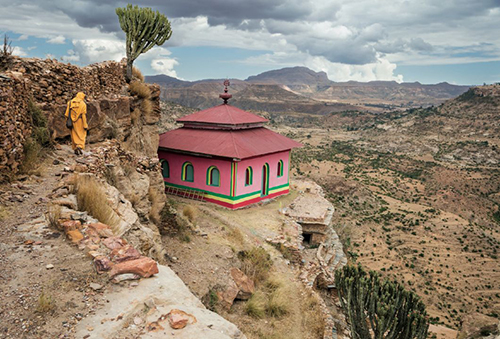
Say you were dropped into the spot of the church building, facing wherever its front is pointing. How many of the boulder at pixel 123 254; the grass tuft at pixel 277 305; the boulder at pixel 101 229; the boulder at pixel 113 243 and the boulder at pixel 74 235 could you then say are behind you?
0

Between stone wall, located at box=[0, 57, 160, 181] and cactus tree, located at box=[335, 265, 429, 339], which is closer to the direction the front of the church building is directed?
the cactus tree

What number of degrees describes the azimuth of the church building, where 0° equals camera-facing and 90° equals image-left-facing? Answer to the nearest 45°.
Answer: approximately 315°

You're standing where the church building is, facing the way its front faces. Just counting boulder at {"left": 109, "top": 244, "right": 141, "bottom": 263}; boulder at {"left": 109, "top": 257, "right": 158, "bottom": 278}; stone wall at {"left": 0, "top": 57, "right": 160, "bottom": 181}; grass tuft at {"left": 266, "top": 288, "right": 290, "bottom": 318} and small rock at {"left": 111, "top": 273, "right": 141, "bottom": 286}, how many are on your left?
0

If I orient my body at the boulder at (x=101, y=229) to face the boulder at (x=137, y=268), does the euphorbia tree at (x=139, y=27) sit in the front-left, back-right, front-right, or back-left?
back-left

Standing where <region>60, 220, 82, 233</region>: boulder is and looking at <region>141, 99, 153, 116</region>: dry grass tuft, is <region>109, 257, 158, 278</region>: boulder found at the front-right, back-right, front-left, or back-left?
back-right

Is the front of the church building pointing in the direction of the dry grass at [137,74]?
no

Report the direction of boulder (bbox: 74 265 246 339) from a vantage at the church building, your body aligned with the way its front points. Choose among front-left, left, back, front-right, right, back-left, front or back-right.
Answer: front-right

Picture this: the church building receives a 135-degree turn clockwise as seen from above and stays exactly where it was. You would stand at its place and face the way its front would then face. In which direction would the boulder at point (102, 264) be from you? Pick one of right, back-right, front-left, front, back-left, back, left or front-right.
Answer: left

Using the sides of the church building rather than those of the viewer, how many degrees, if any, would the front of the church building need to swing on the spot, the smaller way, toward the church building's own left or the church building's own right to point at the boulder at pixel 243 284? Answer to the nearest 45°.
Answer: approximately 45° to the church building's own right

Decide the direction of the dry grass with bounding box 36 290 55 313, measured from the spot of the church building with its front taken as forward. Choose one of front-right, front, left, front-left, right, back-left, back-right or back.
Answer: front-right

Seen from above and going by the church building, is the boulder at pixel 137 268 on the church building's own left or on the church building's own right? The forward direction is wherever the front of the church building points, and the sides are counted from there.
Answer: on the church building's own right

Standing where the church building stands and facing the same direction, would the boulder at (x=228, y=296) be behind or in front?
in front

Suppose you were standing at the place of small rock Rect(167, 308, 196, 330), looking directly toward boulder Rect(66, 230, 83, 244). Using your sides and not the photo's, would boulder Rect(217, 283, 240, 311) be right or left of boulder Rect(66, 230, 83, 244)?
right

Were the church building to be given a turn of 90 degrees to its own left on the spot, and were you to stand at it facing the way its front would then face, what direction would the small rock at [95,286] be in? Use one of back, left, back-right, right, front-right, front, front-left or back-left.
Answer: back-right

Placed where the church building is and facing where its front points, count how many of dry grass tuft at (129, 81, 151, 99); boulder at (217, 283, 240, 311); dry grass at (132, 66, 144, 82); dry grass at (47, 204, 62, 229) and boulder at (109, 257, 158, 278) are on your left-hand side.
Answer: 0
